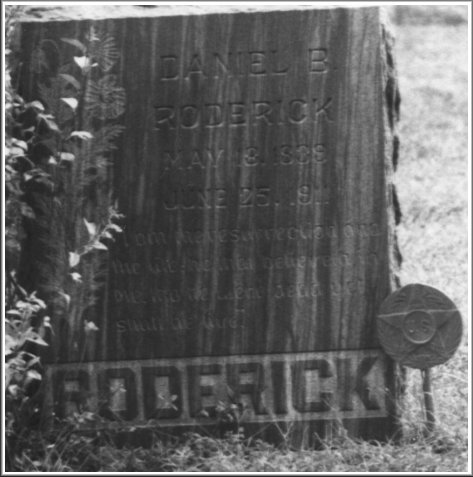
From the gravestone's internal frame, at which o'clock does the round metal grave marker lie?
The round metal grave marker is roughly at 9 o'clock from the gravestone.

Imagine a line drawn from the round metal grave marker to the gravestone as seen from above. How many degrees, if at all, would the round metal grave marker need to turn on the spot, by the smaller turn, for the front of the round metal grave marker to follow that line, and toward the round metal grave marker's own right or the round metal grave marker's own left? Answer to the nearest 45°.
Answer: approximately 90° to the round metal grave marker's own right

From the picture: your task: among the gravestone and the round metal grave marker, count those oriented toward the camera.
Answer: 2

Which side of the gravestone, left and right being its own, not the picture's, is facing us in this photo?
front

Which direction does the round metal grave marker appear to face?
toward the camera
